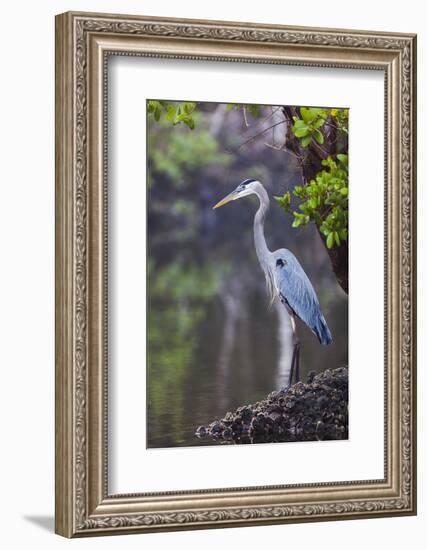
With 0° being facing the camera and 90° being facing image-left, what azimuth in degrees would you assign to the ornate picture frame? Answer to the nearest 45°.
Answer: approximately 315°
